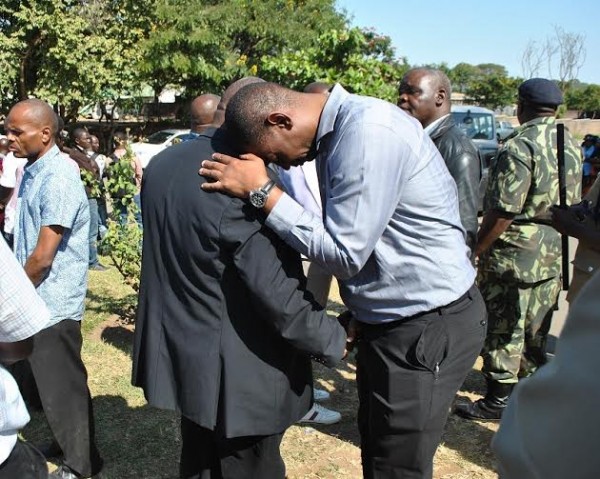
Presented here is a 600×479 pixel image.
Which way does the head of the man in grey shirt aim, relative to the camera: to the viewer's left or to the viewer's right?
to the viewer's left

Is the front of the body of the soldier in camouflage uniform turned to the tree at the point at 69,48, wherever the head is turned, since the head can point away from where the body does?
yes

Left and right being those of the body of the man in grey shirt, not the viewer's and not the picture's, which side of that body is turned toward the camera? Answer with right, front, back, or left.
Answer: left

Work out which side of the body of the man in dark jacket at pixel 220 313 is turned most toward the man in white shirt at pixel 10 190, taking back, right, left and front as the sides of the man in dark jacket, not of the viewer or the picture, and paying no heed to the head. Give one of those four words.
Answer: left

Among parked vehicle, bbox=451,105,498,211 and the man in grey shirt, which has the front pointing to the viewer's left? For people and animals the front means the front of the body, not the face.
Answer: the man in grey shirt

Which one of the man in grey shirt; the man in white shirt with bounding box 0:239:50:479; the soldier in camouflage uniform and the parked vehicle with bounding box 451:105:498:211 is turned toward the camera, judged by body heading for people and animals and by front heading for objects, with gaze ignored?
the parked vehicle

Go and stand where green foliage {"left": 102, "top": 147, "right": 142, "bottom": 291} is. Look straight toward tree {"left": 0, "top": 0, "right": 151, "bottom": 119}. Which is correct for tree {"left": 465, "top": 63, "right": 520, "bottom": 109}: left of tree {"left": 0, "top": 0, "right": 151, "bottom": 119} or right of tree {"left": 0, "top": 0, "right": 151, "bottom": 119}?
right
